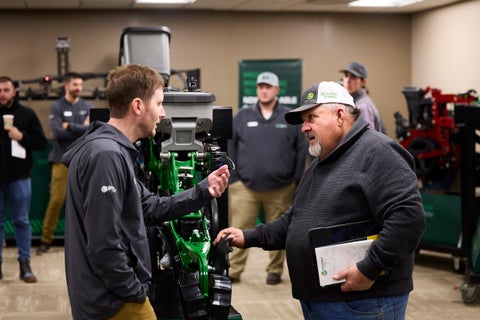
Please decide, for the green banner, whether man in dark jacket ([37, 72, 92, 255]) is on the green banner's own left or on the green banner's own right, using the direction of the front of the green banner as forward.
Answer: on the green banner's own right

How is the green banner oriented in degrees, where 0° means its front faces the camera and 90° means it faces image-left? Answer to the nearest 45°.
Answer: approximately 0°

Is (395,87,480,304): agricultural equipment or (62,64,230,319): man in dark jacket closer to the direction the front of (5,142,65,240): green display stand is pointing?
the man in dark jacket

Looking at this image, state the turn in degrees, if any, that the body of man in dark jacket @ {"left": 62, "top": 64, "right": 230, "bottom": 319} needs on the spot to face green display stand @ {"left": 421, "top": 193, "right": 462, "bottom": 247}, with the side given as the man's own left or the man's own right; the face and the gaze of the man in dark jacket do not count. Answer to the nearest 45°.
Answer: approximately 45° to the man's own left

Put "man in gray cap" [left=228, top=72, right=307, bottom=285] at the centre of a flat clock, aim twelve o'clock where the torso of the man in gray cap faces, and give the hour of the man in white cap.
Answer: The man in white cap is roughly at 12 o'clock from the man in gray cap.

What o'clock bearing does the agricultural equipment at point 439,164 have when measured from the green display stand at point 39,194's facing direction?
The agricultural equipment is roughly at 10 o'clock from the green display stand.

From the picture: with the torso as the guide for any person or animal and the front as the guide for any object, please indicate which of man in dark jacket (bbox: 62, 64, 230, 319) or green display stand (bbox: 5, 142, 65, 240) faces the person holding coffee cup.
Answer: the green display stand

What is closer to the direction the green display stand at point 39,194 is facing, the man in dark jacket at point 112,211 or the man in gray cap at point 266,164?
the man in dark jacket

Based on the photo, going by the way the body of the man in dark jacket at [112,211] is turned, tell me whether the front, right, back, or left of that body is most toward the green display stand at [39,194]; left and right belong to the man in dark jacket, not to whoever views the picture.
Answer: left

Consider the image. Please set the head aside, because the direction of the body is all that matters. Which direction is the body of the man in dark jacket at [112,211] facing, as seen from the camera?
to the viewer's right
